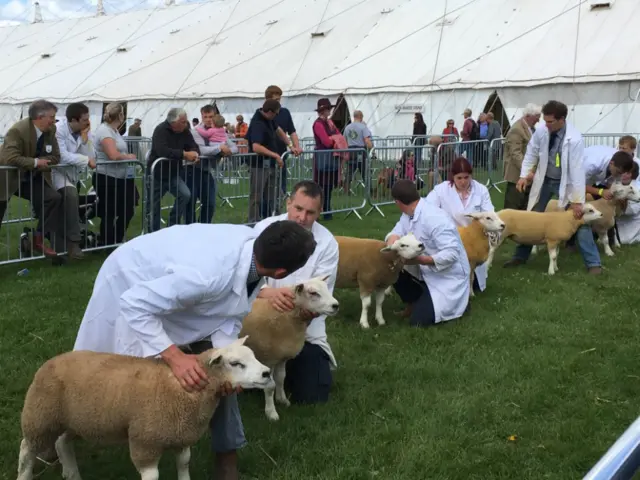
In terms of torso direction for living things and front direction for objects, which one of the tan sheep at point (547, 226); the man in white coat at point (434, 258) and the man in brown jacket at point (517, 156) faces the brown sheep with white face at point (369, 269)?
the man in white coat

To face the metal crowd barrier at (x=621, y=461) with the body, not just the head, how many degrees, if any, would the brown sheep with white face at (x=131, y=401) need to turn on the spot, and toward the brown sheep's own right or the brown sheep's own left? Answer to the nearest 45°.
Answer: approximately 45° to the brown sheep's own right

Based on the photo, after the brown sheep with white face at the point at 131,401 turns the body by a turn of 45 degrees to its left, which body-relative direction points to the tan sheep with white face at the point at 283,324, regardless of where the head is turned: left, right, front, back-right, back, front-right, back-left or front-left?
front

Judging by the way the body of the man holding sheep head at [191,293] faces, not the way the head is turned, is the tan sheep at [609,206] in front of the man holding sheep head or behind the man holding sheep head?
in front

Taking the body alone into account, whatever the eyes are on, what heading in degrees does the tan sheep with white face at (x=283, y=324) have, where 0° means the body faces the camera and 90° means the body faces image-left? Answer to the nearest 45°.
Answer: approximately 315°

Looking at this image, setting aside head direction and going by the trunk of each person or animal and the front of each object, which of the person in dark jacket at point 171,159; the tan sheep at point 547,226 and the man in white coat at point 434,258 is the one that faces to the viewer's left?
the man in white coat

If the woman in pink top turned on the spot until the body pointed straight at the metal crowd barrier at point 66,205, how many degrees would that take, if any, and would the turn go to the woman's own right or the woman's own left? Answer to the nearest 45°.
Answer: approximately 135° to the woman's own right

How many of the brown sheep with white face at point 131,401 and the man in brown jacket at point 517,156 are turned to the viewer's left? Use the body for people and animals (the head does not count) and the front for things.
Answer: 0

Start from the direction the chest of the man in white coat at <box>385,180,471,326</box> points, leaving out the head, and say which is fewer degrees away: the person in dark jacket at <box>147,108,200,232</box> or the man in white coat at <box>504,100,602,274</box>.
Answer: the person in dark jacket

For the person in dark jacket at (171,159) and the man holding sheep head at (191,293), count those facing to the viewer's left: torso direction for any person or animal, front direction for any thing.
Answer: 0

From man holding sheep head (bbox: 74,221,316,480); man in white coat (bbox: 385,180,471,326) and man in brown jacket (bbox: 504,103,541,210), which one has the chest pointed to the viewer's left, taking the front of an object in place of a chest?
the man in white coat

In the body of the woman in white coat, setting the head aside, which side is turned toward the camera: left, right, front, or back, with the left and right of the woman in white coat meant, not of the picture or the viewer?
front

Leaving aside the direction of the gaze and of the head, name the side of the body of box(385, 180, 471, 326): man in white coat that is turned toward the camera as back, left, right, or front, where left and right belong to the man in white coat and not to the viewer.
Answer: left
